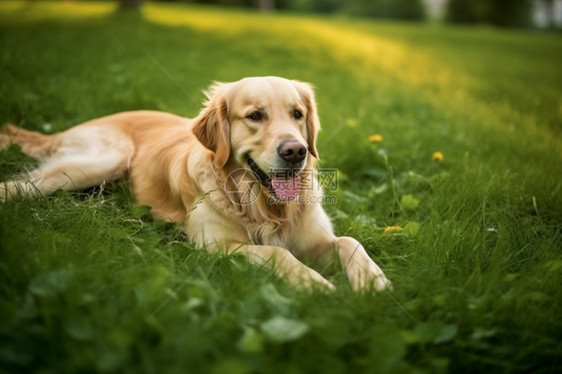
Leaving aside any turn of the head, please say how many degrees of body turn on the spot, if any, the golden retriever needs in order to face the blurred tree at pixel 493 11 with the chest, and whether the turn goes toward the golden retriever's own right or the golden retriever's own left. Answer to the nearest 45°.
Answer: approximately 90° to the golden retriever's own left

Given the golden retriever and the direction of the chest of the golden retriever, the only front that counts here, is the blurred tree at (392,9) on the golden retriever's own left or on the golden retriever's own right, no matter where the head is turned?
on the golden retriever's own left

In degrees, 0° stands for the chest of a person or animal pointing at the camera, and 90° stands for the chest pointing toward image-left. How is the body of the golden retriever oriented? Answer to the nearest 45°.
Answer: approximately 315°
